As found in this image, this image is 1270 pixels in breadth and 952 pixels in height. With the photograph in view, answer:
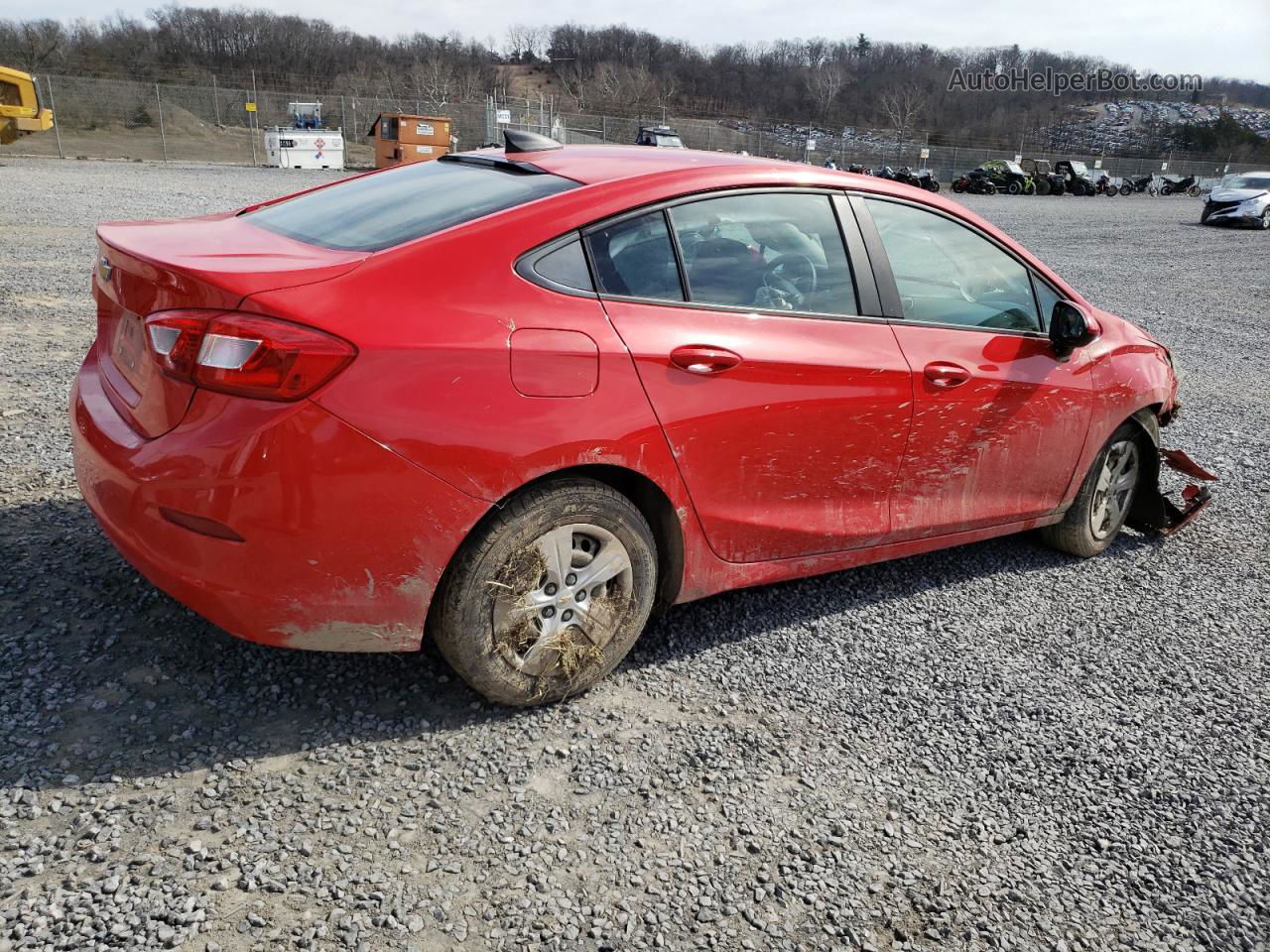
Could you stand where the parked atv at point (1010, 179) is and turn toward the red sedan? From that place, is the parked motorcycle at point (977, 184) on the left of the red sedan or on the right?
right

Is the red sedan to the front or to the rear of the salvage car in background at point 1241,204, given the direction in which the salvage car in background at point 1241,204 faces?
to the front

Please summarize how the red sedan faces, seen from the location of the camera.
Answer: facing away from the viewer and to the right of the viewer

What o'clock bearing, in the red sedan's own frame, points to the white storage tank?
The white storage tank is roughly at 10 o'clock from the red sedan.

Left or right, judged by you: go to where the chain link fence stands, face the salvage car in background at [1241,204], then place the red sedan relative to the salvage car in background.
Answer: right

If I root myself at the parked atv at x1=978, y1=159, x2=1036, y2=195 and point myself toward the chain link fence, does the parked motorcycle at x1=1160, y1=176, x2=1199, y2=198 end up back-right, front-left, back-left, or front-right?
back-right

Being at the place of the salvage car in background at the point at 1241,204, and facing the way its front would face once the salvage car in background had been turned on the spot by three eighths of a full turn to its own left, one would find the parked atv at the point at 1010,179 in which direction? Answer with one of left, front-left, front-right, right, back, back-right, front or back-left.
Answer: back-left

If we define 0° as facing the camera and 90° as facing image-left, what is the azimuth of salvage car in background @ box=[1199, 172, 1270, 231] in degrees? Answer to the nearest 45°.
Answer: approximately 45°

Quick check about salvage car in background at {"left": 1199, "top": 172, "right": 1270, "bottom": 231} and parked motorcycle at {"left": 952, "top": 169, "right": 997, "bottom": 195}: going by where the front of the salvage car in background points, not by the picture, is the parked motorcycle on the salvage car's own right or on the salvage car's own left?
on the salvage car's own right

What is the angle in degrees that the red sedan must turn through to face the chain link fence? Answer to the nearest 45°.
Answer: approximately 90° to its left
